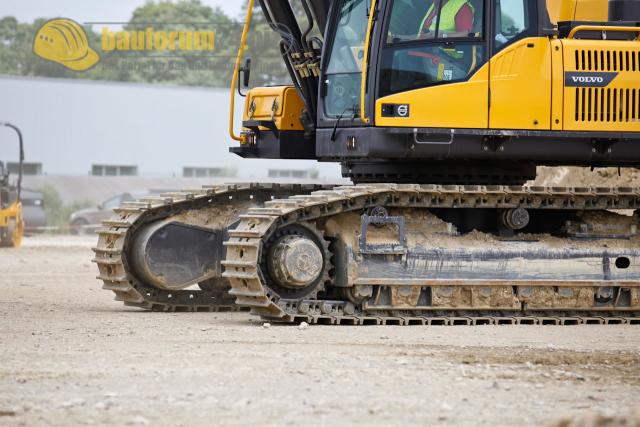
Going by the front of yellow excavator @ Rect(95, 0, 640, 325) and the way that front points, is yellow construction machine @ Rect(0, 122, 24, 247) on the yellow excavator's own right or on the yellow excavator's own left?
on the yellow excavator's own right

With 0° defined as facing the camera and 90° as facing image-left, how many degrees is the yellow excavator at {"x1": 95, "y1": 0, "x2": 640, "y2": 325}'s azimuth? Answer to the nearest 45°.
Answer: approximately 45°
